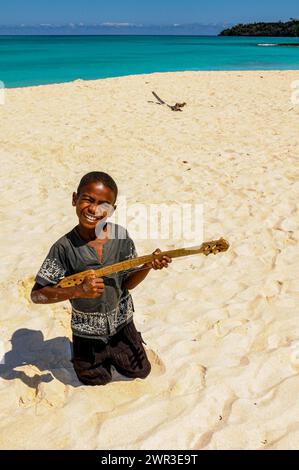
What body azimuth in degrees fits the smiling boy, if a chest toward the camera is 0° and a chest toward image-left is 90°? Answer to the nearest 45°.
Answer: approximately 0°
